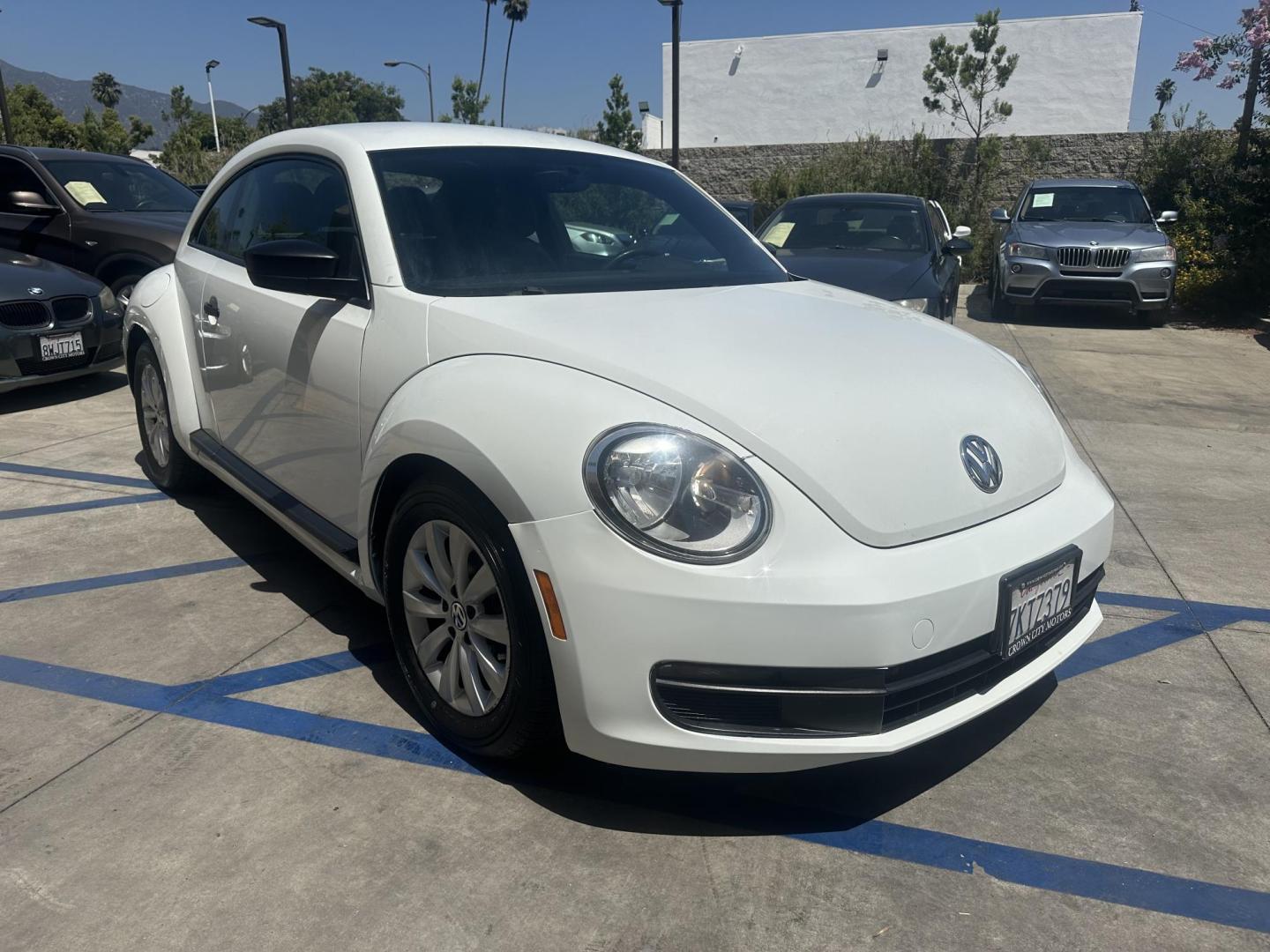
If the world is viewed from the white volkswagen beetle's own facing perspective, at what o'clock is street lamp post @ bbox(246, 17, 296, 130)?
The street lamp post is roughly at 7 o'clock from the white volkswagen beetle.

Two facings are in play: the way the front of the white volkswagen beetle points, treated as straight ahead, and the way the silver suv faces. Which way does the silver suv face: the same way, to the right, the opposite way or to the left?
to the right

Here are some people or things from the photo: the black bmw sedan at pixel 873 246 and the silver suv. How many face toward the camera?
2

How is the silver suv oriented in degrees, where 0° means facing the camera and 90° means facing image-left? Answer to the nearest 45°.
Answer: approximately 0°

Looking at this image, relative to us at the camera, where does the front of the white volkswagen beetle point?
facing the viewer and to the right of the viewer

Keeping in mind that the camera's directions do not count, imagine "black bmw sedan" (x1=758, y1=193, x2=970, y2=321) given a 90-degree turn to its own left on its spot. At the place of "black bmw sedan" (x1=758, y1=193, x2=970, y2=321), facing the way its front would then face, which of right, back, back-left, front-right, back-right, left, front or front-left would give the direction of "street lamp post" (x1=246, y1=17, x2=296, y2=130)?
back-left

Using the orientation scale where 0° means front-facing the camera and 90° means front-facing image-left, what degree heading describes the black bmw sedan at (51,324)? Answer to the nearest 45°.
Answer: approximately 315°

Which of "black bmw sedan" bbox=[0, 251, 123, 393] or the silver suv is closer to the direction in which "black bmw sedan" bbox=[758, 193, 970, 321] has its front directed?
the black bmw sedan

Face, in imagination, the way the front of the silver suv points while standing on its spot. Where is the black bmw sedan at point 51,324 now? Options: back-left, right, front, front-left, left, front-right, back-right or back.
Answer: front-right

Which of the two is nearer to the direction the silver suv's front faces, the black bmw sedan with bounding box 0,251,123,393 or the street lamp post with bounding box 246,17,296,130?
the black bmw sedan

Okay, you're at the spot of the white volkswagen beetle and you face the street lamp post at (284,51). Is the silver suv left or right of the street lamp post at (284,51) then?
right

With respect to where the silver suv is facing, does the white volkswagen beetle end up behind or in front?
in front
